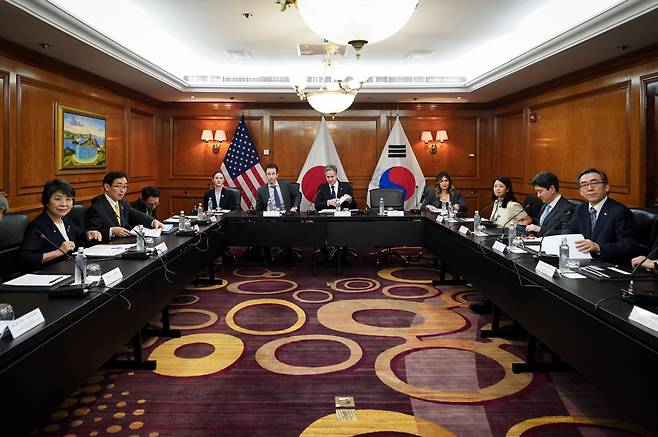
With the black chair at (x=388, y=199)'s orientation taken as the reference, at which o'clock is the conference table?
The conference table is roughly at 12 o'clock from the black chair.

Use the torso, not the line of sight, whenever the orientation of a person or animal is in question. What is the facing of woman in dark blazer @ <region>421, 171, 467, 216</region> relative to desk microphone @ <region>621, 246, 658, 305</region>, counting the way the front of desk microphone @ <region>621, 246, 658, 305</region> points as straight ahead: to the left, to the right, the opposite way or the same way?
to the right

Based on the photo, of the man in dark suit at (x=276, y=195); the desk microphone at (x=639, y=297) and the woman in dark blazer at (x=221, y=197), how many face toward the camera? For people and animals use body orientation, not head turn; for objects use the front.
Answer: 2

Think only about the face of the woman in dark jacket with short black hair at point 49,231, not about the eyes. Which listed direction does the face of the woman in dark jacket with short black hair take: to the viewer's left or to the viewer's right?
to the viewer's right

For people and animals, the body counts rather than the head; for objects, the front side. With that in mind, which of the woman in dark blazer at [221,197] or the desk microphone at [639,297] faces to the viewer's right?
the desk microphone

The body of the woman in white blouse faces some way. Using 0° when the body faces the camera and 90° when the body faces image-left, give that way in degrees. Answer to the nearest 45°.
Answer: approximately 45°

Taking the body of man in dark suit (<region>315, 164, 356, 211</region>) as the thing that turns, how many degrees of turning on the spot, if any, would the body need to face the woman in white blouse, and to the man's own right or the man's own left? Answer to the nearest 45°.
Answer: approximately 45° to the man's own left

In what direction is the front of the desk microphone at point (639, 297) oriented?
to the viewer's right

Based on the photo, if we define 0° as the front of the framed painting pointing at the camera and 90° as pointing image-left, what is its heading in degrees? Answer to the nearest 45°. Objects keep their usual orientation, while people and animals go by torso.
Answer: approximately 315°
